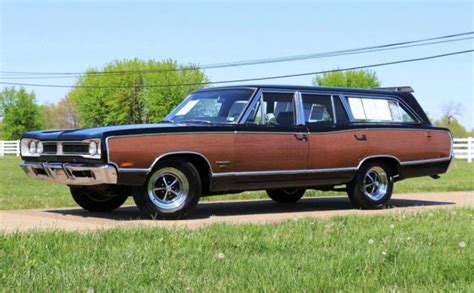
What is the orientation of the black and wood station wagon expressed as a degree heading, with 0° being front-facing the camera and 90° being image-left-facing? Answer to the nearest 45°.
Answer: approximately 45°
